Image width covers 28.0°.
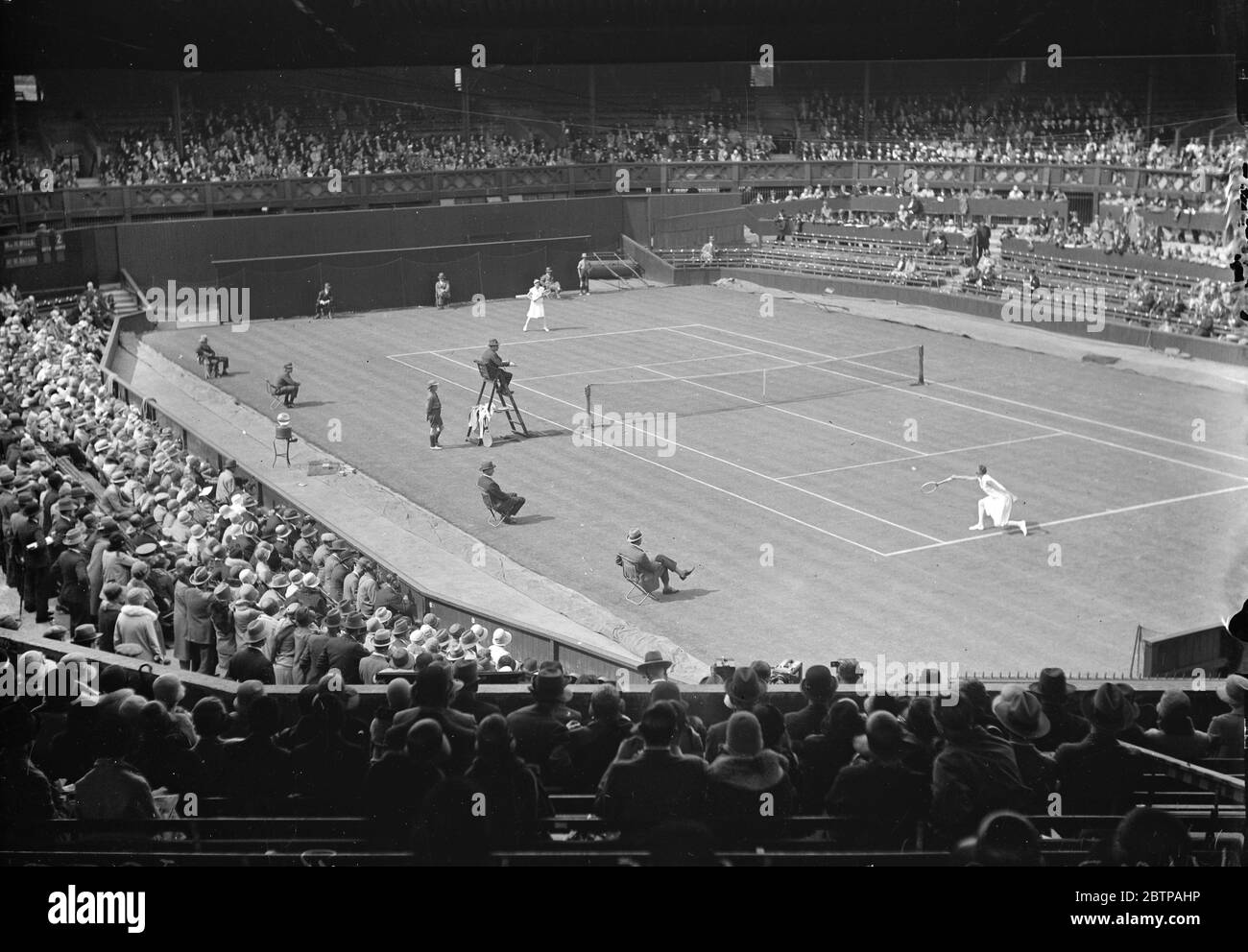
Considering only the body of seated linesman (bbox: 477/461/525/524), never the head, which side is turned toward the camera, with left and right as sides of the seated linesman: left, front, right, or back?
right

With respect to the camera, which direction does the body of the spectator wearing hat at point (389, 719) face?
away from the camera

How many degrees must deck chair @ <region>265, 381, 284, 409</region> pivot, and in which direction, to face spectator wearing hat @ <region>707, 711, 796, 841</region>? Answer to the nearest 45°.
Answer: approximately 90° to its right

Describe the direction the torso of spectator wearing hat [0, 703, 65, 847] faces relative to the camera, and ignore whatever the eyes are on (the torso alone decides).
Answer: away from the camera

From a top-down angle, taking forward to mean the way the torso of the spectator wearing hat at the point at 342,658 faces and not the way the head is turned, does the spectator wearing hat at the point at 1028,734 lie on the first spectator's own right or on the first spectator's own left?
on the first spectator's own right

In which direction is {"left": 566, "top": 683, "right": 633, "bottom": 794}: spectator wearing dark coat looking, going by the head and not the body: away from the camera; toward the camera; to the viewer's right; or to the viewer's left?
away from the camera

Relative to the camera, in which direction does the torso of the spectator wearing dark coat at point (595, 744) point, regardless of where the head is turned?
away from the camera

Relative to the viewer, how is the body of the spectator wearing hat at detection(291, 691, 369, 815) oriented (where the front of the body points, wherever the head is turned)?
away from the camera

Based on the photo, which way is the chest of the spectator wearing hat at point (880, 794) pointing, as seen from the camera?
away from the camera

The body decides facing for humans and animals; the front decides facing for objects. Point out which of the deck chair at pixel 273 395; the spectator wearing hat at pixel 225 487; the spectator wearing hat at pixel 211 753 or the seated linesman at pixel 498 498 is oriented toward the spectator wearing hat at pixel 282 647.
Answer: the spectator wearing hat at pixel 211 753

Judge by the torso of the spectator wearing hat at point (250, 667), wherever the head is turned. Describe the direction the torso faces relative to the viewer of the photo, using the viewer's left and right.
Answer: facing away from the viewer and to the right of the viewer

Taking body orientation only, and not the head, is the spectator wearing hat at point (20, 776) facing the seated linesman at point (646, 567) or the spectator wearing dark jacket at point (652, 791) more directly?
the seated linesman

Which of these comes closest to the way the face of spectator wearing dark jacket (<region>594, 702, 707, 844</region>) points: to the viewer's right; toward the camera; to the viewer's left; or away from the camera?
away from the camera

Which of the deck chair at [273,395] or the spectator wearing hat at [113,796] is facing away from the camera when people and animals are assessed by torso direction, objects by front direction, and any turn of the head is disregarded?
the spectator wearing hat

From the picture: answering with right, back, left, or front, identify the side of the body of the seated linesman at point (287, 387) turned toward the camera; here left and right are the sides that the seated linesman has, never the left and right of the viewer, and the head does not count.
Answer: right

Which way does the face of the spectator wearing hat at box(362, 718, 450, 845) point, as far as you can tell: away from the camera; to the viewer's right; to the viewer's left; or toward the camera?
away from the camera
